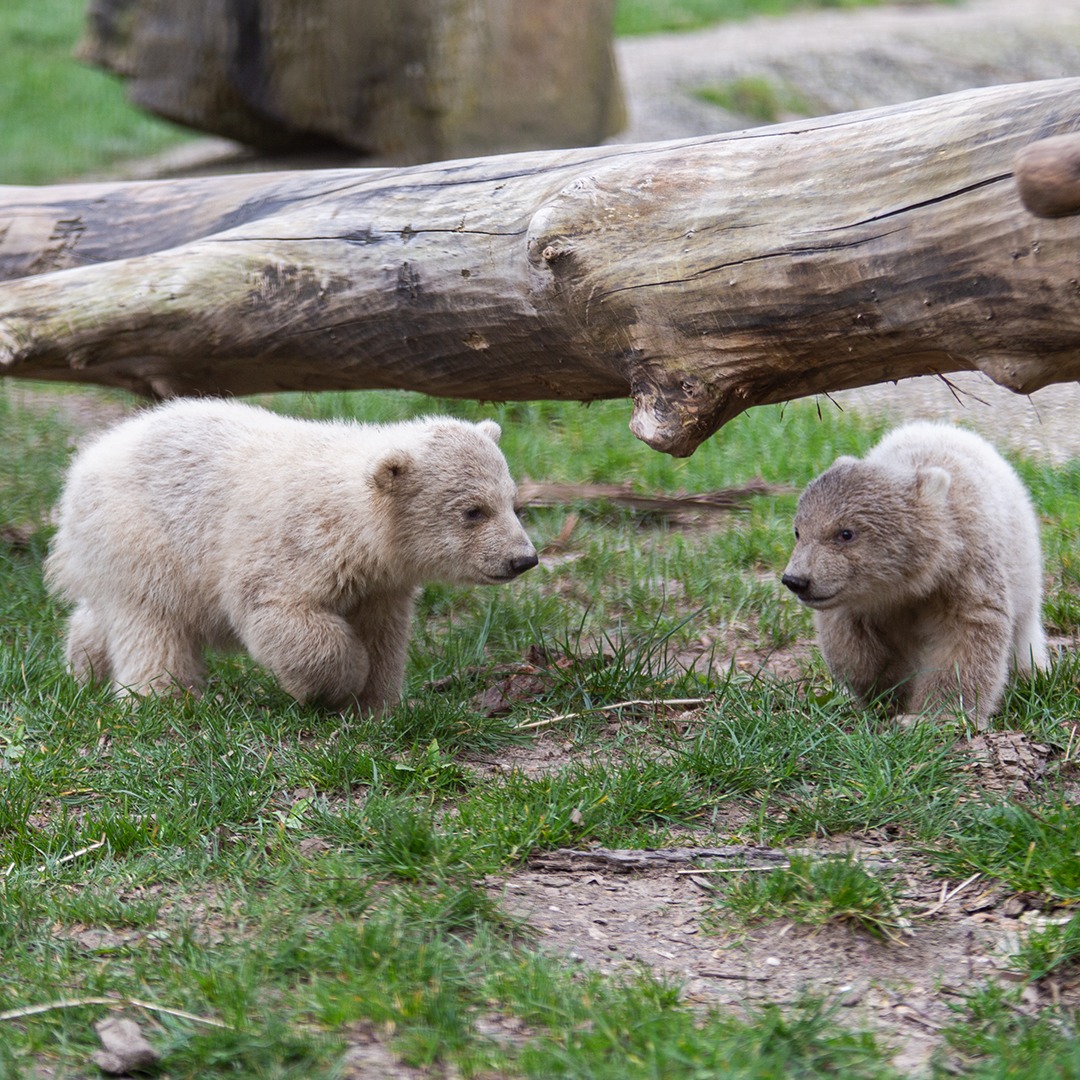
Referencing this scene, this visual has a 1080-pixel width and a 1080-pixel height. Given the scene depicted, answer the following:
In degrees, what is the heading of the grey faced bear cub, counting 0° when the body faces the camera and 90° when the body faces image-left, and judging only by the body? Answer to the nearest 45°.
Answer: approximately 45°

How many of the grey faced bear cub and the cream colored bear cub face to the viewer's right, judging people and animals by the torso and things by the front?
1

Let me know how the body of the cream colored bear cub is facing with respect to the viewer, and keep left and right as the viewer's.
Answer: facing to the right of the viewer

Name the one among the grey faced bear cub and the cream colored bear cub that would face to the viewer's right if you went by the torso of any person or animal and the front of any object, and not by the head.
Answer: the cream colored bear cub
